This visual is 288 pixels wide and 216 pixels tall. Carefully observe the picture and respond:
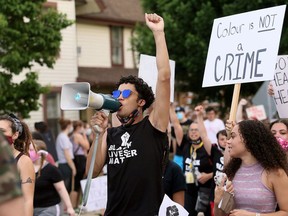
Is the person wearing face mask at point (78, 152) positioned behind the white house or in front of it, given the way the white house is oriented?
in front

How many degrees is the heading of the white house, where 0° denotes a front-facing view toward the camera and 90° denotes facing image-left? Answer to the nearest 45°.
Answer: approximately 0°

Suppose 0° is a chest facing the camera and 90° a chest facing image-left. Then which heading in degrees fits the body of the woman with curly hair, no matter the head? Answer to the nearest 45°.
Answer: approximately 45°

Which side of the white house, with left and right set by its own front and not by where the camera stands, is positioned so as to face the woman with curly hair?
front

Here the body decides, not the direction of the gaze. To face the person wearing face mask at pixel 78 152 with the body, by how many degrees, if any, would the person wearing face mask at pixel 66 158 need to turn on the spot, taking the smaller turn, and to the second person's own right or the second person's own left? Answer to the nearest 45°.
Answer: approximately 45° to the second person's own left

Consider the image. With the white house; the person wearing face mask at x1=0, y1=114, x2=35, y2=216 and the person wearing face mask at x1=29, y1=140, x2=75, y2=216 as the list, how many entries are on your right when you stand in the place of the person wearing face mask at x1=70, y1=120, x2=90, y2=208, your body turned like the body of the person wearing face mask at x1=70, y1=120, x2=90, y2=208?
2
